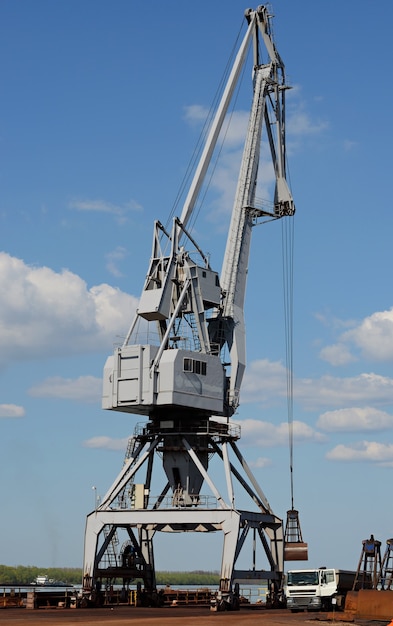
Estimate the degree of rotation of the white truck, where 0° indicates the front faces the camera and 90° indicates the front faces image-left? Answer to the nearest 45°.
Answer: approximately 45°
